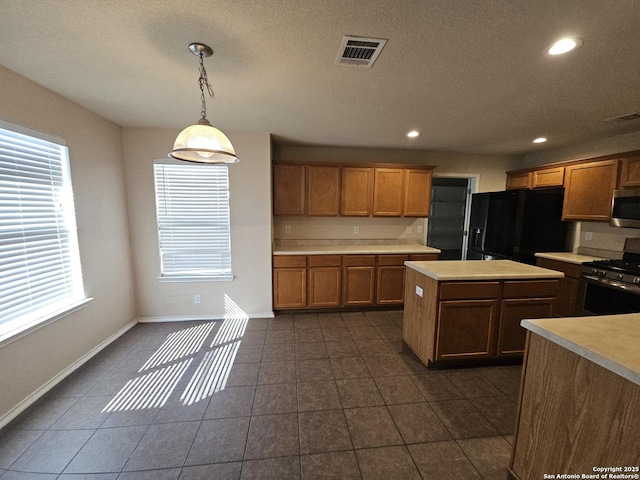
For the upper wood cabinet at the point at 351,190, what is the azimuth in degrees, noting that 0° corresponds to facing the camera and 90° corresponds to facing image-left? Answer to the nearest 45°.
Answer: approximately 0°

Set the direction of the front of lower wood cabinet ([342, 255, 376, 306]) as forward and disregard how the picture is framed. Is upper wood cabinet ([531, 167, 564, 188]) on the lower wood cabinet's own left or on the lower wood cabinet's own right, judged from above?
on the lower wood cabinet's own left

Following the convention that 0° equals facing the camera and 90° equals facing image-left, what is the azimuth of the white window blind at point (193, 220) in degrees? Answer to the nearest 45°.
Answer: approximately 0°

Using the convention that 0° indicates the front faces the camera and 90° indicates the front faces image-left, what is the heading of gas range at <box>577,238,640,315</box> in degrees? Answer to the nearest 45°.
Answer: approximately 45°

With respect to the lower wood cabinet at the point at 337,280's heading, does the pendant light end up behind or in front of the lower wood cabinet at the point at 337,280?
in front
